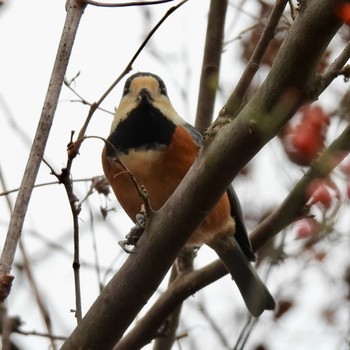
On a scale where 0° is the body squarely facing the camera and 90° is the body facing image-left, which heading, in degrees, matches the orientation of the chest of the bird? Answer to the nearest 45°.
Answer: approximately 45°
